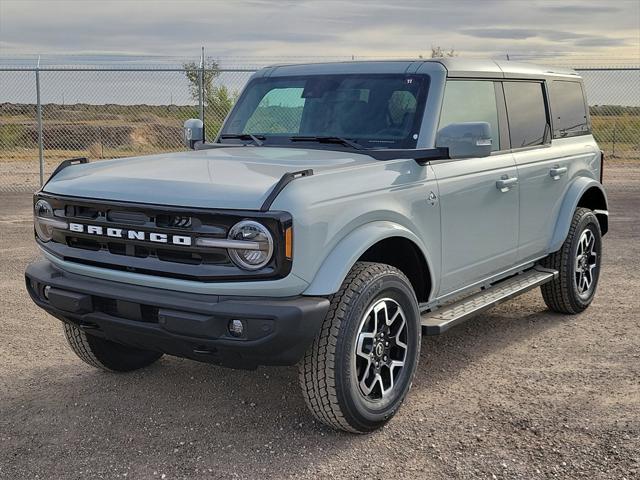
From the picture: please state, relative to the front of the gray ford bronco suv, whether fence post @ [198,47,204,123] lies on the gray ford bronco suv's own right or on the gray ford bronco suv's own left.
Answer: on the gray ford bronco suv's own right

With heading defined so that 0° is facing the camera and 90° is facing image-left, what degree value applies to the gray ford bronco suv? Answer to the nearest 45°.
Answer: approximately 45°

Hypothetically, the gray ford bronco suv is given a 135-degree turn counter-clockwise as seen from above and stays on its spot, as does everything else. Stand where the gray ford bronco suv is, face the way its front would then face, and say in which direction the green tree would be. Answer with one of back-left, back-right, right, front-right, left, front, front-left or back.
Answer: left
